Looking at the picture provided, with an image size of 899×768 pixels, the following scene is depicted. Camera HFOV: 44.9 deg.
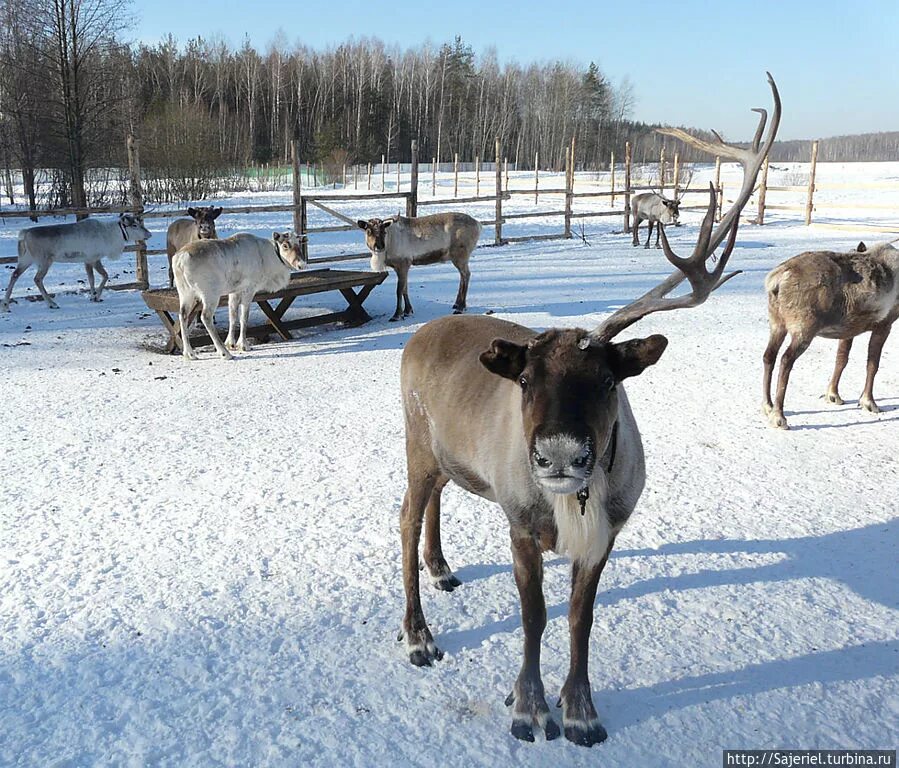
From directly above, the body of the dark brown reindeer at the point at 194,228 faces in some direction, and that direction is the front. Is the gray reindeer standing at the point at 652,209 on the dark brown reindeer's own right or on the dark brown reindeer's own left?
on the dark brown reindeer's own left

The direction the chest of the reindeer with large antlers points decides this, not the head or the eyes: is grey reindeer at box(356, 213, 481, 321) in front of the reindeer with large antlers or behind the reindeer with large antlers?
behind

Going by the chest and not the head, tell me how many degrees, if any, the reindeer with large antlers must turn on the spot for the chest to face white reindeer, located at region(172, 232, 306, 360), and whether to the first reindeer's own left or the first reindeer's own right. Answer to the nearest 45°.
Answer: approximately 180°

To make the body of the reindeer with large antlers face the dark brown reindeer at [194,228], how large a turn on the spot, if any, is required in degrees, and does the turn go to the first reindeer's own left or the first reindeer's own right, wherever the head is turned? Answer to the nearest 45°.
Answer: approximately 180°

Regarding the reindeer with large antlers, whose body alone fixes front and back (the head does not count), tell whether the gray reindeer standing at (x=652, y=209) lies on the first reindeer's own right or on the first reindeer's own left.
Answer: on the first reindeer's own left

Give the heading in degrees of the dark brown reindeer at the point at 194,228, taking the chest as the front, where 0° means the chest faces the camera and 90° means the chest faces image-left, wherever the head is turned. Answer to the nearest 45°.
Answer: approximately 315°

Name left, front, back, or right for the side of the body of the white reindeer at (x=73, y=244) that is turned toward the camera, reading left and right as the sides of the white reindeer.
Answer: right

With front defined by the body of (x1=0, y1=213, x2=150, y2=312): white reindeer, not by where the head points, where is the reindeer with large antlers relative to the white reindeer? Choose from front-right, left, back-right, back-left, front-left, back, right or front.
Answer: right

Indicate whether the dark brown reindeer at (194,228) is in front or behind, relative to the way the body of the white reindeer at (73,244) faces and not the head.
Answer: in front

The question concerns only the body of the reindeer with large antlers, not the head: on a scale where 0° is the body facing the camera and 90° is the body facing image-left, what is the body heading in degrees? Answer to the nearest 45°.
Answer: approximately 315°

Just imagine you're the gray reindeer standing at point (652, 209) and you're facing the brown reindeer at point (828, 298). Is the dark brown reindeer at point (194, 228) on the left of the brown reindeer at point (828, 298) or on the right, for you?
right

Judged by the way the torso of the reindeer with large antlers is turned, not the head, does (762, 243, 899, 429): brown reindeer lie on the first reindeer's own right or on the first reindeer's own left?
on the first reindeer's own left

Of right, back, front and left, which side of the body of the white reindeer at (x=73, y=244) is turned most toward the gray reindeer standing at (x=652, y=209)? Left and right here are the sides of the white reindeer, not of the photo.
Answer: front

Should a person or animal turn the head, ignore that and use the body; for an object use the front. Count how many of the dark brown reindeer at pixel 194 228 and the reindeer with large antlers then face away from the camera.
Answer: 0

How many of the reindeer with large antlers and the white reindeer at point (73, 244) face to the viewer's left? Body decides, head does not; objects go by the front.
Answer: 0

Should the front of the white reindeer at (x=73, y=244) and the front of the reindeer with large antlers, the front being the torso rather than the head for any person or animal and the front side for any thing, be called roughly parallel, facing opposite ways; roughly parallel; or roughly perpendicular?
roughly perpendicular
